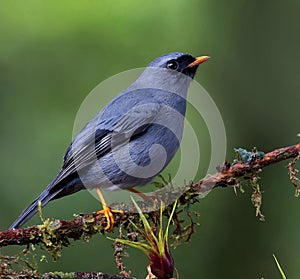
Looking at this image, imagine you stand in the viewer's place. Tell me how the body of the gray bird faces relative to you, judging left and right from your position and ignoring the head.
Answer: facing to the right of the viewer
